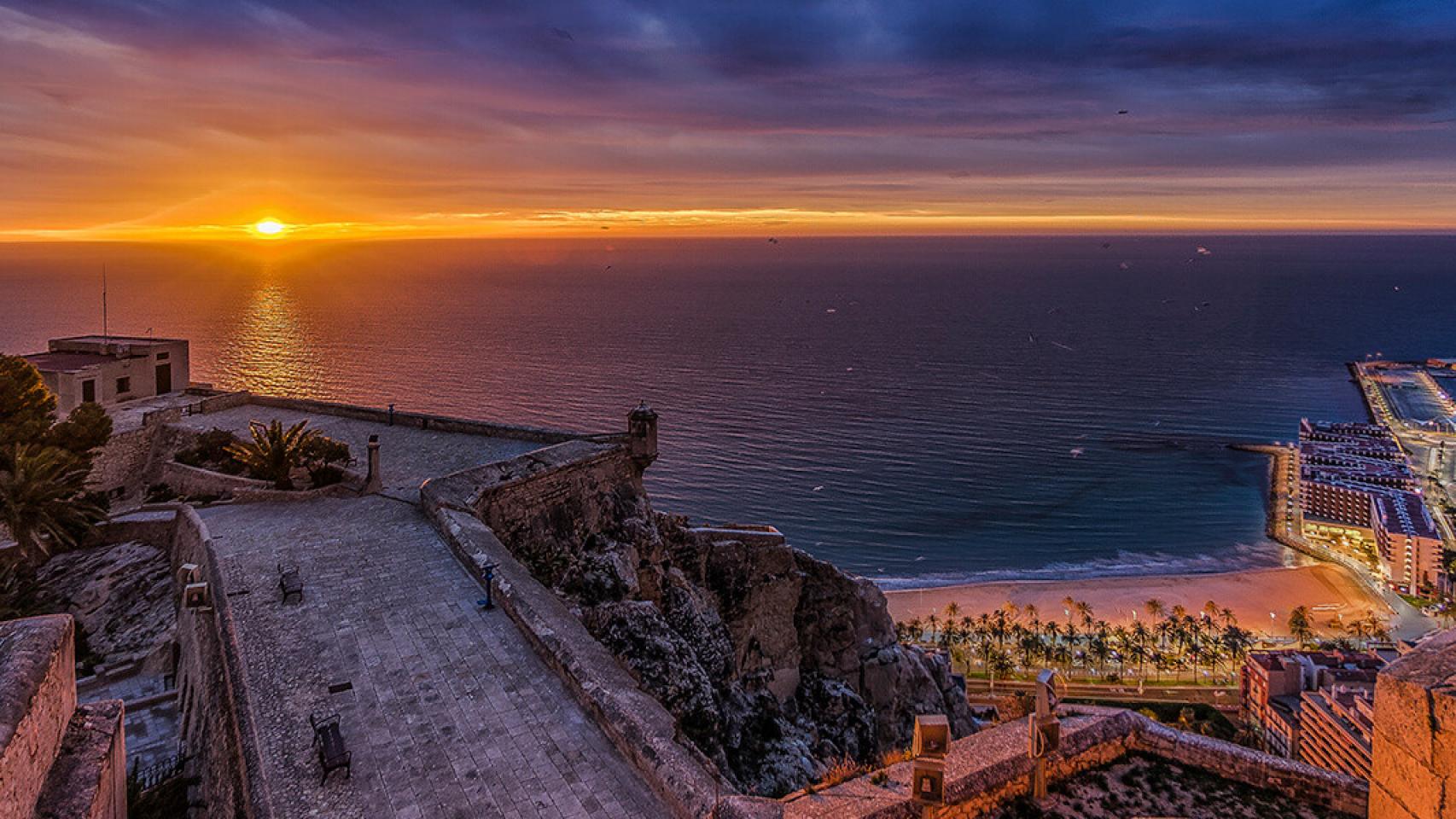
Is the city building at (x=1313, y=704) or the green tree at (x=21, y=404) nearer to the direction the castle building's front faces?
the city building

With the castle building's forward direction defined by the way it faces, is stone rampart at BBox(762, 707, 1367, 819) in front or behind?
in front

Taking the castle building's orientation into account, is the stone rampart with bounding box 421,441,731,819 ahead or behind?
ahead

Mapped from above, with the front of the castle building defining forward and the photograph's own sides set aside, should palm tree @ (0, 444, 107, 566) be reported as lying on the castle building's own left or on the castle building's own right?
on the castle building's own right

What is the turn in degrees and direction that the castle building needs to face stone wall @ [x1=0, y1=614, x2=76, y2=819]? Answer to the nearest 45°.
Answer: approximately 45° to its right

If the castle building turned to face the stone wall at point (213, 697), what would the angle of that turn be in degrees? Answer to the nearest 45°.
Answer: approximately 45° to its right

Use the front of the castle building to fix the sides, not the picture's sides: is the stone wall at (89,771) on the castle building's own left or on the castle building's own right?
on the castle building's own right

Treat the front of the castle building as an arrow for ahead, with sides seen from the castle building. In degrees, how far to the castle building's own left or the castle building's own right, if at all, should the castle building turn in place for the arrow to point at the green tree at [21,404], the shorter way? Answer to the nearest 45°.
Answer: approximately 45° to the castle building's own right

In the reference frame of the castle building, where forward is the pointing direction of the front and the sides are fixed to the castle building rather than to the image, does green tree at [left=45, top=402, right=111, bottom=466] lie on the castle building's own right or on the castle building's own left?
on the castle building's own right

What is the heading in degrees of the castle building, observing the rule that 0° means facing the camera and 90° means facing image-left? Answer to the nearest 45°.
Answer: approximately 315°
